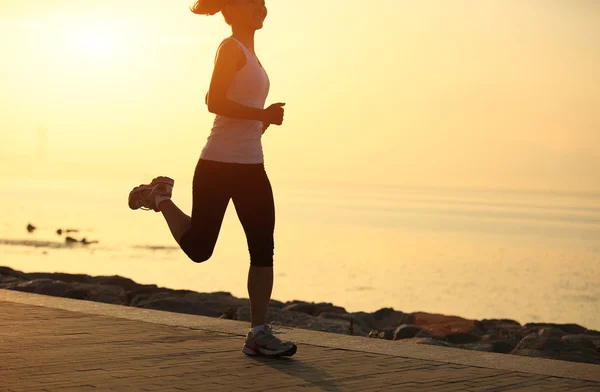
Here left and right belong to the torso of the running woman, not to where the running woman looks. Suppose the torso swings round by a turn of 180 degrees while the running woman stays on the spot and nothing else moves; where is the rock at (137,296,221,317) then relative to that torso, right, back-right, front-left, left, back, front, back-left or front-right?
right

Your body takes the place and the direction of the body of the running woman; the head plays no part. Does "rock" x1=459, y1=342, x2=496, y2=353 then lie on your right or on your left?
on your left

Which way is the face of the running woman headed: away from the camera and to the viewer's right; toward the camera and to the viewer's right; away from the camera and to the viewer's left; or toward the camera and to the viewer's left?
toward the camera and to the viewer's right

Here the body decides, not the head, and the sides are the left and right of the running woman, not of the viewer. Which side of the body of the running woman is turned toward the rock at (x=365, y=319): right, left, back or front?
left

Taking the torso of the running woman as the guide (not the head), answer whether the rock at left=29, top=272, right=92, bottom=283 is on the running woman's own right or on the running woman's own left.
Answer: on the running woman's own left

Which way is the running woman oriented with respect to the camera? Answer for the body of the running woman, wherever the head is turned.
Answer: to the viewer's right

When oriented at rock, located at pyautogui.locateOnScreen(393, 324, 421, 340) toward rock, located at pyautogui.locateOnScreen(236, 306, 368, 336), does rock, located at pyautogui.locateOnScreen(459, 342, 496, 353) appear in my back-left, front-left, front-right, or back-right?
back-left

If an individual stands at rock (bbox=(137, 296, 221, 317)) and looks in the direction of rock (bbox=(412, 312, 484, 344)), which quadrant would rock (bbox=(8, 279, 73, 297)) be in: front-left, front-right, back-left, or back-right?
back-left

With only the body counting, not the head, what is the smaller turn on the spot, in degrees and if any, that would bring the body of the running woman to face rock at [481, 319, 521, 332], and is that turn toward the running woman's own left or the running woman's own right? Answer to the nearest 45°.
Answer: approximately 45° to the running woman's own left

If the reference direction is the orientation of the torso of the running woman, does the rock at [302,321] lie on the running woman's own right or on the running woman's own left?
on the running woman's own left

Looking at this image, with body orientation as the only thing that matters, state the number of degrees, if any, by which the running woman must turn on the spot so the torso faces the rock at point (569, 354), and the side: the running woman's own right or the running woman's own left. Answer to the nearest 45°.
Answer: approximately 45° to the running woman's own left
